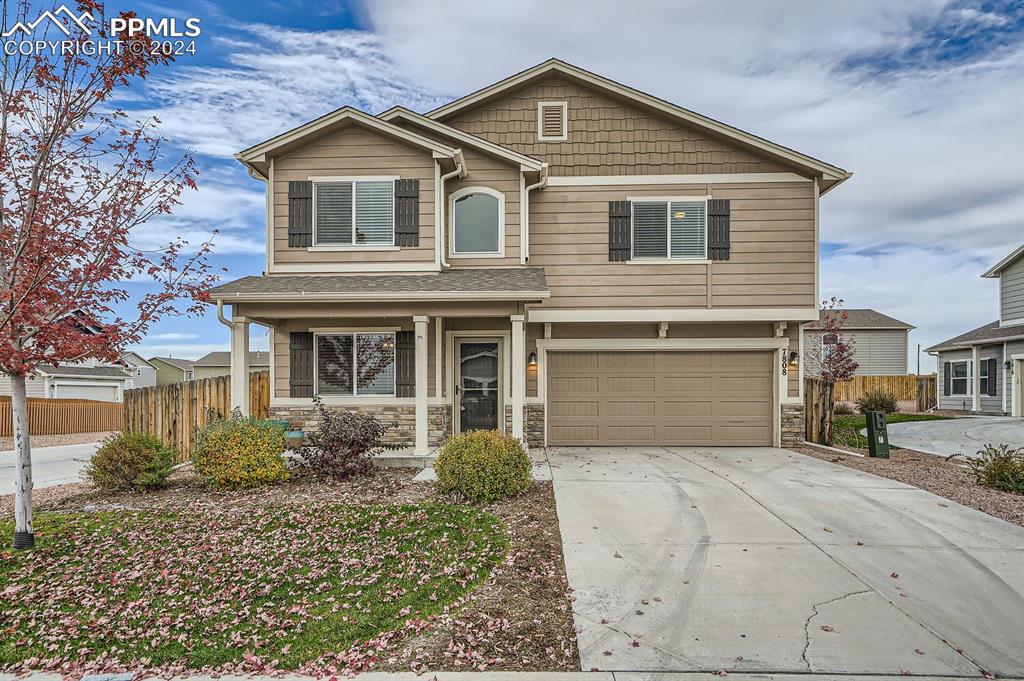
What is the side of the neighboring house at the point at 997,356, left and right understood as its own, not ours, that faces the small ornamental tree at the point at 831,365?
front

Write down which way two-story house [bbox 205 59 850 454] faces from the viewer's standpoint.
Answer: facing the viewer

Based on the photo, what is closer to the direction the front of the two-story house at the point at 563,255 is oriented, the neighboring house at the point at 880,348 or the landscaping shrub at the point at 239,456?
the landscaping shrub

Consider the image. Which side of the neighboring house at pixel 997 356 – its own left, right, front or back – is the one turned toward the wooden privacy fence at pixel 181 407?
front

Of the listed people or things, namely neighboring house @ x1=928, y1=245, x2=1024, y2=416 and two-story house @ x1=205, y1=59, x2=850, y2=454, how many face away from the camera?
0

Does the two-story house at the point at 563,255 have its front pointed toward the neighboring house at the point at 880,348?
no

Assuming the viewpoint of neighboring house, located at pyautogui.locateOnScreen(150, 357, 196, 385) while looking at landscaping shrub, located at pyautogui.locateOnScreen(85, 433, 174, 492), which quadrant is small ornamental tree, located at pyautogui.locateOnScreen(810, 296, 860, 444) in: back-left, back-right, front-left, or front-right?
front-left

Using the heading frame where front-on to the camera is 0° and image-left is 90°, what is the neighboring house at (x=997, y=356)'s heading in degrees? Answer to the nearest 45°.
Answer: approximately 45°

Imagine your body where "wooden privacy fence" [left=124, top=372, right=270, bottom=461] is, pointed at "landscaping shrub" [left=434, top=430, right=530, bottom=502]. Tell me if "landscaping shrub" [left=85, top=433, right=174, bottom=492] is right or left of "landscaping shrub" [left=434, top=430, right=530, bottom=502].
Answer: right
